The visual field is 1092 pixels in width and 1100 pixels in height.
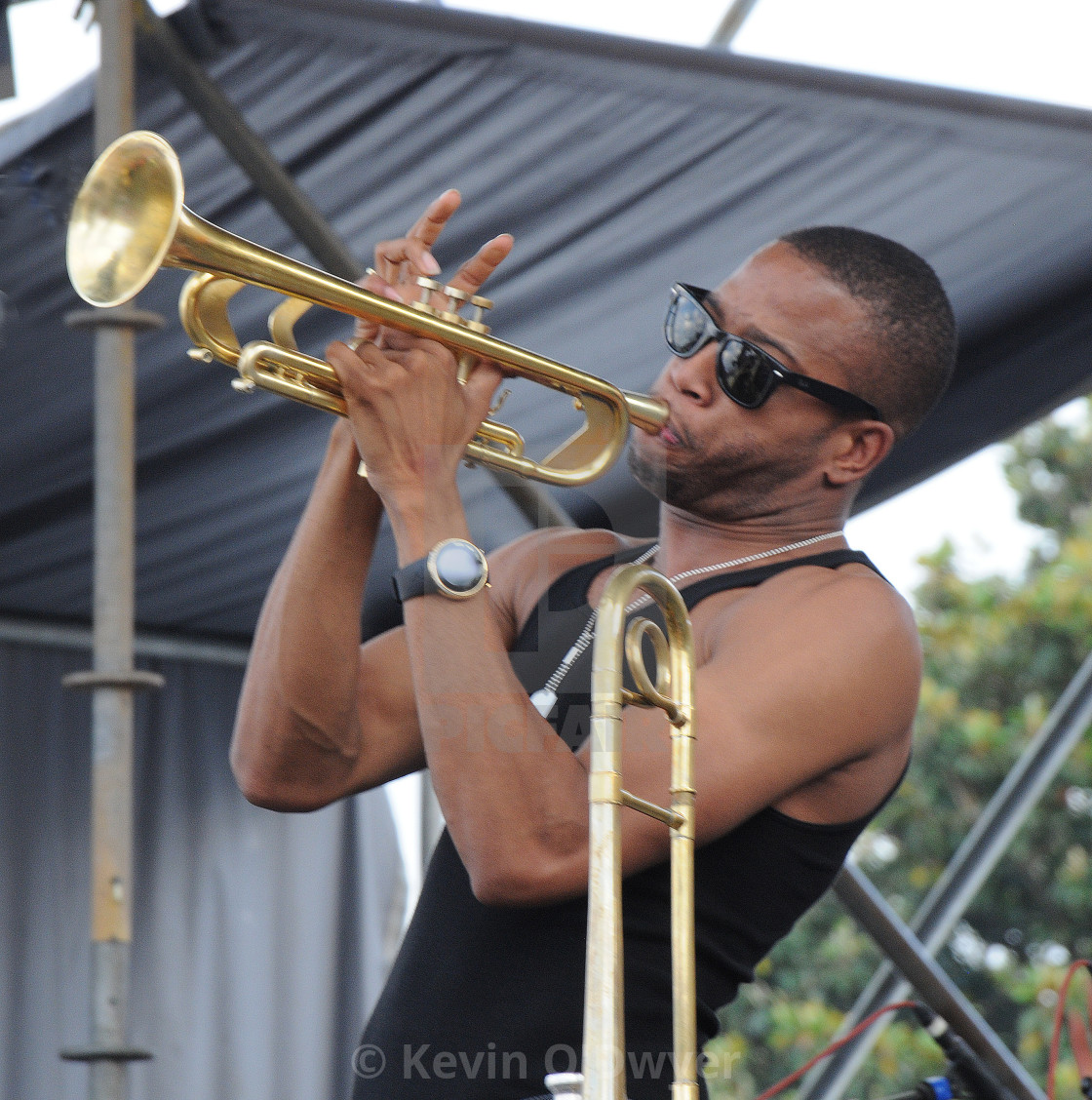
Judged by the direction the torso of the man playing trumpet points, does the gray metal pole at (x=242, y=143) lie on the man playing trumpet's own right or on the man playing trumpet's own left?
on the man playing trumpet's own right

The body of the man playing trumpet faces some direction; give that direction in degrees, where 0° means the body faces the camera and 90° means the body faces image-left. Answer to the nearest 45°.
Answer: approximately 45°

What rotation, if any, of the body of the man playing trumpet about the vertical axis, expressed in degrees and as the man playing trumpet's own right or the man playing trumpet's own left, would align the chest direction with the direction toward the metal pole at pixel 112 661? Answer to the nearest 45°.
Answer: approximately 90° to the man playing trumpet's own right

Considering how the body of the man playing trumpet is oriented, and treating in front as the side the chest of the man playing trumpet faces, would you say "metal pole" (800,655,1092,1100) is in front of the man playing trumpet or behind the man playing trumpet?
behind
